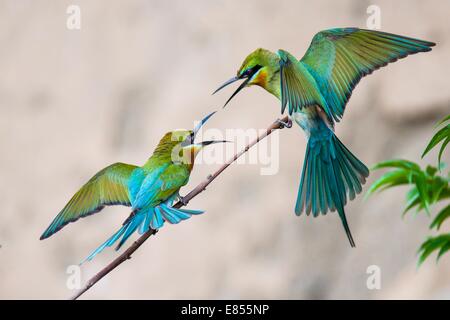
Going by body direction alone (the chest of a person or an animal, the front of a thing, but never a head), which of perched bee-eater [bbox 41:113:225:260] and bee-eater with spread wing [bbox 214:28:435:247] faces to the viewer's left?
the bee-eater with spread wing

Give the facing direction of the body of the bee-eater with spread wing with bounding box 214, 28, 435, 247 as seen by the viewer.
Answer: to the viewer's left

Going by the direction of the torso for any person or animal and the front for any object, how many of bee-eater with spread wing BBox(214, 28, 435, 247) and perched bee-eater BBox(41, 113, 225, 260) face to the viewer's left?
1

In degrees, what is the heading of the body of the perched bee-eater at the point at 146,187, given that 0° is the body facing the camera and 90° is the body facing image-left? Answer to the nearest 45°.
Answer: approximately 225°
